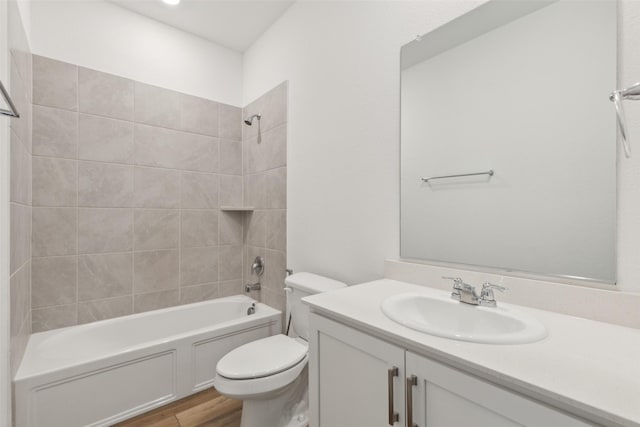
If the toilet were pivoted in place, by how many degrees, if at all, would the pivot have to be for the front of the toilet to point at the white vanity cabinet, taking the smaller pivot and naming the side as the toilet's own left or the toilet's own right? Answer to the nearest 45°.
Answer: approximately 90° to the toilet's own left

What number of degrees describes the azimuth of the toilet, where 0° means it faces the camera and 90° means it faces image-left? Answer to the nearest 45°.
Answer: approximately 45°

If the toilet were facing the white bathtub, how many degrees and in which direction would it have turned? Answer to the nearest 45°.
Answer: approximately 45° to its right

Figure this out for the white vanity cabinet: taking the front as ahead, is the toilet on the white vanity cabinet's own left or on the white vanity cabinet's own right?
on the white vanity cabinet's own right

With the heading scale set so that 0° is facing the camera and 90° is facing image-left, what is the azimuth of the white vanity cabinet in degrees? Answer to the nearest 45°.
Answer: approximately 45°
